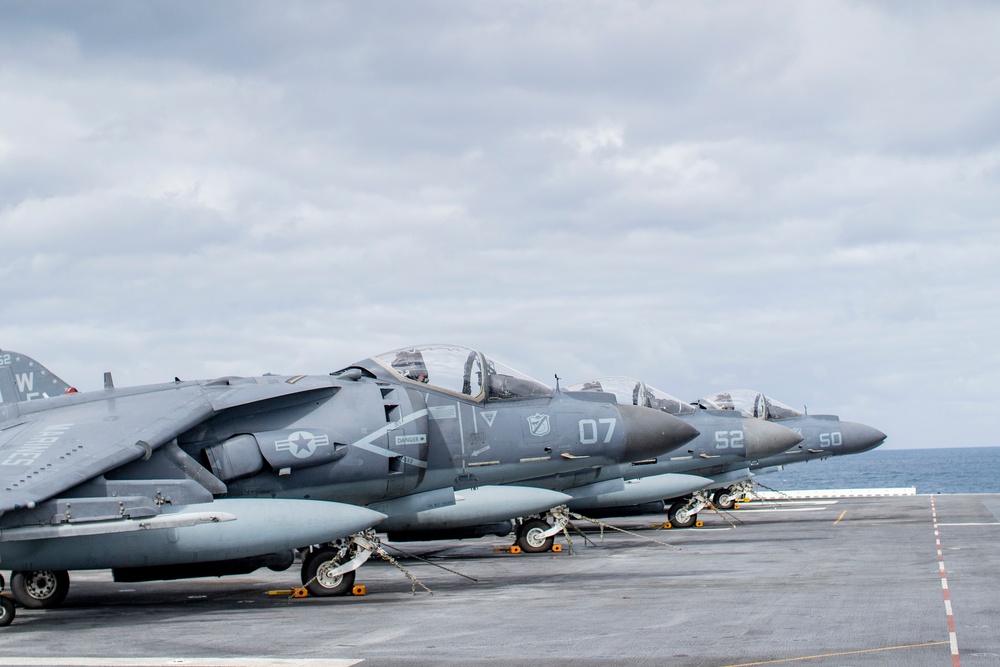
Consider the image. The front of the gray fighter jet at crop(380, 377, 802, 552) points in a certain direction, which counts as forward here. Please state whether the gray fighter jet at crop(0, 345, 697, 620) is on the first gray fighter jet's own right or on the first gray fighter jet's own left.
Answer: on the first gray fighter jet's own right

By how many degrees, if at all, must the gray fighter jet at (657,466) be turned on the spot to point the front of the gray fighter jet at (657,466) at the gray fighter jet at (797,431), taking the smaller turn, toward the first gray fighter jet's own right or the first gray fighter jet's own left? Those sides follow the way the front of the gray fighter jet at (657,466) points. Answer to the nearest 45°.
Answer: approximately 45° to the first gray fighter jet's own left

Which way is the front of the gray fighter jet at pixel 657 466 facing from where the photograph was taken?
facing to the right of the viewer
